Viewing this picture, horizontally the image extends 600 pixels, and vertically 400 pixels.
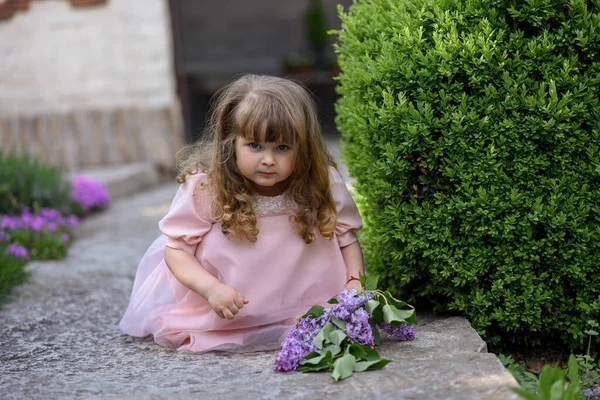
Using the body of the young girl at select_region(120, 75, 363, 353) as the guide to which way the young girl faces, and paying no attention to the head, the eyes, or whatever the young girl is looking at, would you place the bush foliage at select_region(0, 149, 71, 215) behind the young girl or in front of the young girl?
behind

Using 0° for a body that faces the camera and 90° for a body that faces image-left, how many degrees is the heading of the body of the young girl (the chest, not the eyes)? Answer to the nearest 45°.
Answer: approximately 0°

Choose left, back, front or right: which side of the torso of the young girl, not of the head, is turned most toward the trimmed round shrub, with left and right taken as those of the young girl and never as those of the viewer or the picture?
left

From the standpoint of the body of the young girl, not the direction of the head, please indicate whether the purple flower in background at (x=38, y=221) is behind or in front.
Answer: behind

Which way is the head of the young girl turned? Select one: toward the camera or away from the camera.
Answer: toward the camera

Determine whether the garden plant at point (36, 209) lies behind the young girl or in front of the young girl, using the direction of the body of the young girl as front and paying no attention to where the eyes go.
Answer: behind

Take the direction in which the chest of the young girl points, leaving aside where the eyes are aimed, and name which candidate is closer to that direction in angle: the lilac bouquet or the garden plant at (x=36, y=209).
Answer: the lilac bouquet

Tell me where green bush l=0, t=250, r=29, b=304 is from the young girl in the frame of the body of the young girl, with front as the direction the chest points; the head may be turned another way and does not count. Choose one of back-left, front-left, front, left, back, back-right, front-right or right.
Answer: back-right

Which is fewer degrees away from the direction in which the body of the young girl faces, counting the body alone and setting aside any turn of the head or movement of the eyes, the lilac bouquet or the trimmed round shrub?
the lilac bouquet

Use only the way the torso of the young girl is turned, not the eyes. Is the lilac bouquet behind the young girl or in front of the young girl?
in front

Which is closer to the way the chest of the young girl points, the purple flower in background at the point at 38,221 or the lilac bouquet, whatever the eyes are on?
the lilac bouquet

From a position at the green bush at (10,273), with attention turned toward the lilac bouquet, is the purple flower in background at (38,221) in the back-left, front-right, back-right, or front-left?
back-left

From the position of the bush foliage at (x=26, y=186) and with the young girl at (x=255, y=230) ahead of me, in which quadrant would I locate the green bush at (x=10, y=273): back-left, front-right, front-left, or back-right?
front-right
